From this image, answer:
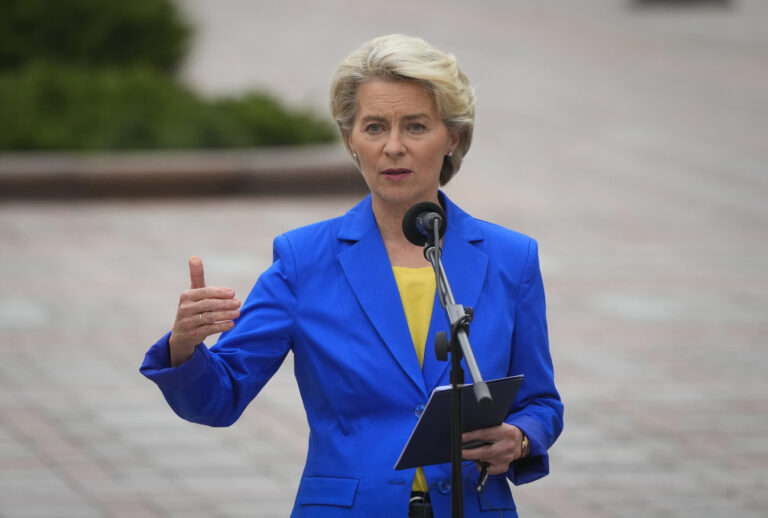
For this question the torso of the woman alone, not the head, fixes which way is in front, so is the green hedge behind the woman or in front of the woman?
behind

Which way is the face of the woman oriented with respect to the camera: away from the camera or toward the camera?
toward the camera

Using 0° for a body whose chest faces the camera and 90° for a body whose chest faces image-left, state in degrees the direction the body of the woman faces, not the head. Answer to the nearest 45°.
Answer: approximately 0°

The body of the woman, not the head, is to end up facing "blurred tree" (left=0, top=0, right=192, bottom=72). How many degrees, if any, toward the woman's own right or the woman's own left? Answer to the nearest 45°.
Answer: approximately 180°
